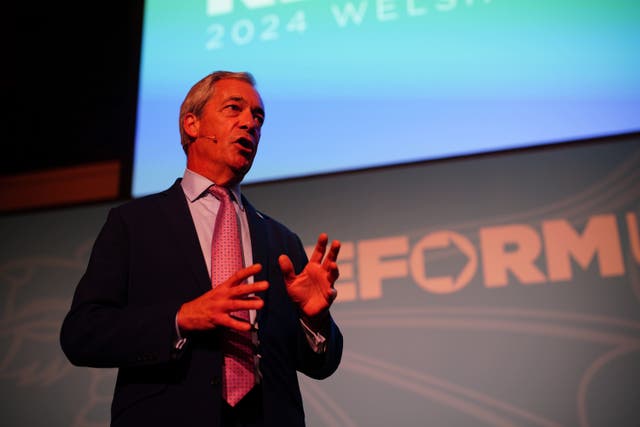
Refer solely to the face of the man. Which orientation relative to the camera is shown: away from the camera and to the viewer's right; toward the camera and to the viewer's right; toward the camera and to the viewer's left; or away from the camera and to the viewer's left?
toward the camera and to the viewer's right

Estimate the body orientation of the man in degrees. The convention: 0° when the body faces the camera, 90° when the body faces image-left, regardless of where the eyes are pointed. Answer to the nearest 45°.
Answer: approximately 315°
